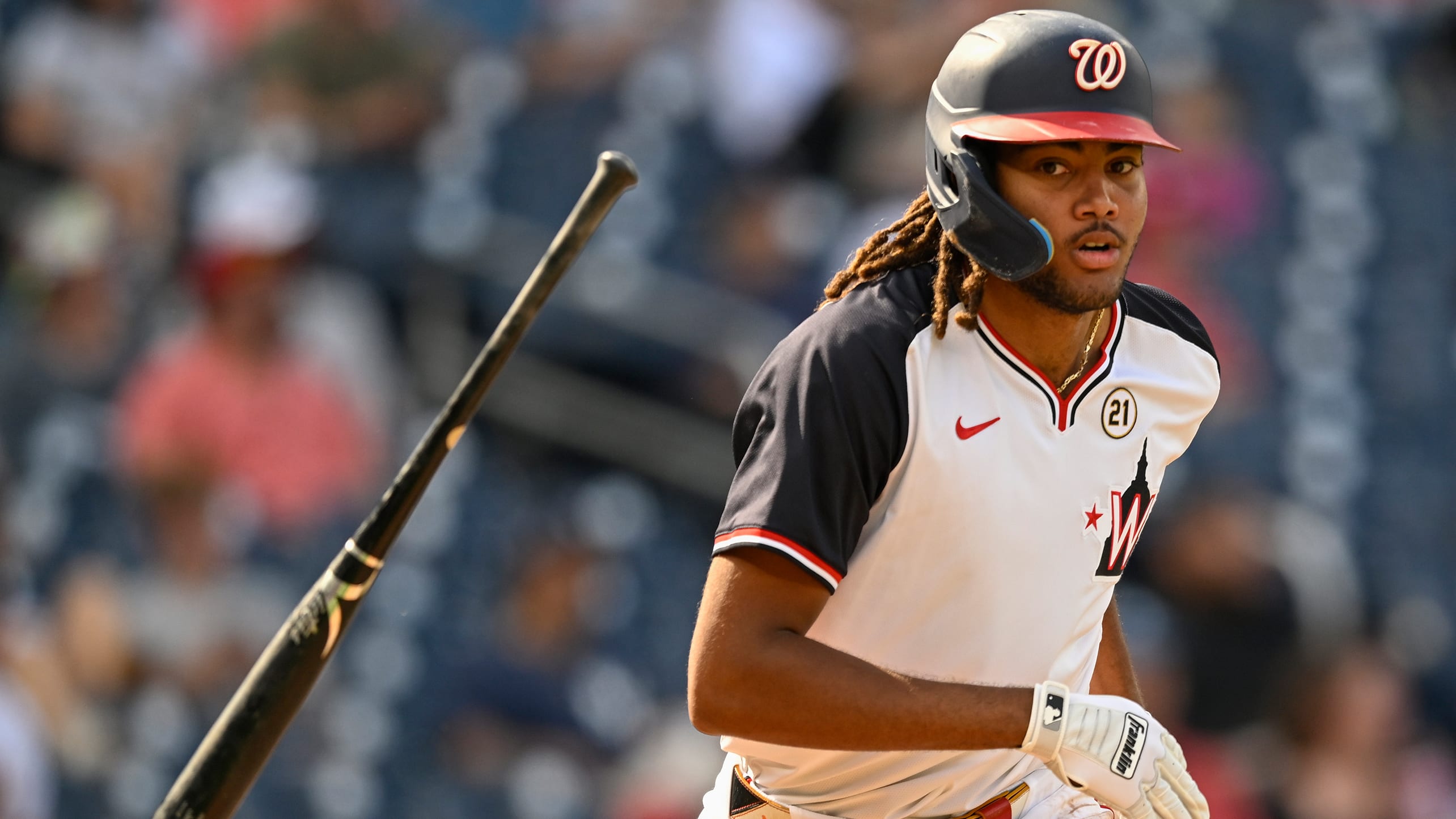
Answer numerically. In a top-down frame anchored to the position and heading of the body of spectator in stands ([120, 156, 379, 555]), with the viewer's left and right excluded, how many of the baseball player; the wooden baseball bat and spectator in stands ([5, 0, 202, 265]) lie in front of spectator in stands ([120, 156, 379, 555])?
2

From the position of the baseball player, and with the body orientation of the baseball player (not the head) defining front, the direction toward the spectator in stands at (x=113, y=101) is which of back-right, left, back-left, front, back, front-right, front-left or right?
back

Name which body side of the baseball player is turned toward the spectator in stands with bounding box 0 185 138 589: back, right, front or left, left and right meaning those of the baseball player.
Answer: back

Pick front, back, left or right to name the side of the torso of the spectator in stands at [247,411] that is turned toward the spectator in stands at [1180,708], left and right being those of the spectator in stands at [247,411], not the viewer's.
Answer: left

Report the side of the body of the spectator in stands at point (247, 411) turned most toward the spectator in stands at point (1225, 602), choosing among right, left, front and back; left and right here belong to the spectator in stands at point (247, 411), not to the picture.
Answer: left

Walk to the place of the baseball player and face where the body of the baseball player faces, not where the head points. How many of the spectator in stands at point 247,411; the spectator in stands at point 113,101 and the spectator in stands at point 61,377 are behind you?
3

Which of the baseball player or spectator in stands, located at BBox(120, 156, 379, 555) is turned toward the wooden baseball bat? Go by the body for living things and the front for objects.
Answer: the spectator in stands
